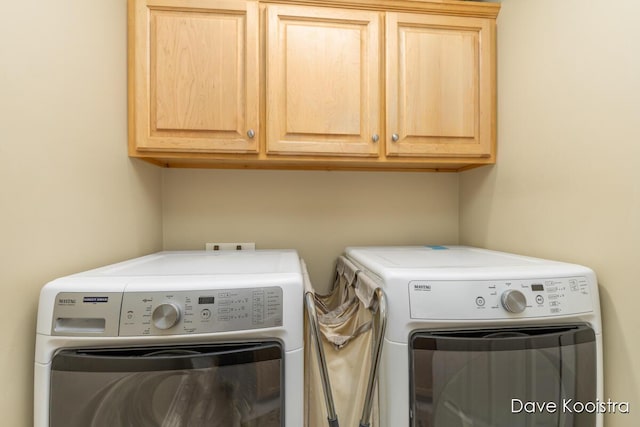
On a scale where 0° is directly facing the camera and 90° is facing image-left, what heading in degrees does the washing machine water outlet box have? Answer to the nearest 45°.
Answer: approximately 0°

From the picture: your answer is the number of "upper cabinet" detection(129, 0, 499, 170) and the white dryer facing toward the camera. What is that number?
2

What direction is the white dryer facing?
toward the camera

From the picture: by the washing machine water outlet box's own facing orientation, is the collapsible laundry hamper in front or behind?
in front

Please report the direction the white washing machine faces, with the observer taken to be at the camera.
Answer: facing the viewer

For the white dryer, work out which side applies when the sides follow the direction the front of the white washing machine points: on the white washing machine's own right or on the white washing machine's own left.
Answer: on the white washing machine's own left

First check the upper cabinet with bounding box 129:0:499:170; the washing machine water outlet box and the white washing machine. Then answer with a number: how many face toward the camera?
3

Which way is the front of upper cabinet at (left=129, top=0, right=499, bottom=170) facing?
toward the camera
